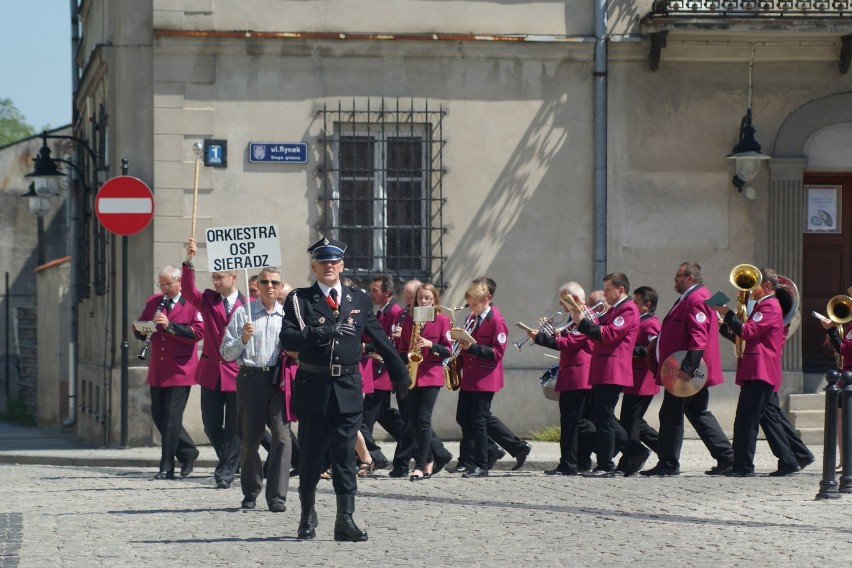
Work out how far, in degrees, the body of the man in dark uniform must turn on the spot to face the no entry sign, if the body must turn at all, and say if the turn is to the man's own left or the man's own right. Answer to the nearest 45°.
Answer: approximately 180°

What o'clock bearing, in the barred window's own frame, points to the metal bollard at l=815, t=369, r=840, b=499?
The metal bollard is roughly at 11 o'clock from the barred window.

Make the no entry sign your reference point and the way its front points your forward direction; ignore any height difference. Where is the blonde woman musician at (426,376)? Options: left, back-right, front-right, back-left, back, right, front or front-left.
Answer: front-left

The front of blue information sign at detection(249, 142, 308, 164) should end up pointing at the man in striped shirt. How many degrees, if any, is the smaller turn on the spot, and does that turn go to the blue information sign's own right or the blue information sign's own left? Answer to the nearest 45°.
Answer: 0° — it already faces them

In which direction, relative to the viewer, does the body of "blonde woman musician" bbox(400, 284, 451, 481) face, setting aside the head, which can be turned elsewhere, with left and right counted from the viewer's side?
facing the viewer and to the left of the viewer

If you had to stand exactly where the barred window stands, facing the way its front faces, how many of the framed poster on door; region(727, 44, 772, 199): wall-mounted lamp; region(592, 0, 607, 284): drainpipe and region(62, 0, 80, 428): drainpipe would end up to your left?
3

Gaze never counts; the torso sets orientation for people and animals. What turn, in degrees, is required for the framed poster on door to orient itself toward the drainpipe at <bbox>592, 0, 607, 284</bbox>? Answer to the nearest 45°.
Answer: approximately 45° to its right

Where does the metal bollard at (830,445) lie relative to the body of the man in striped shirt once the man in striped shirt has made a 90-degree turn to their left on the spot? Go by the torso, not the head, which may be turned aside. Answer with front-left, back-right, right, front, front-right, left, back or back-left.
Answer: front

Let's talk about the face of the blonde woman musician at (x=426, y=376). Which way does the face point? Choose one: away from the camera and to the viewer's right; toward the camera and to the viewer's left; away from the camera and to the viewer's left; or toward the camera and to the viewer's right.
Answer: toward the camera and to the viewer's left

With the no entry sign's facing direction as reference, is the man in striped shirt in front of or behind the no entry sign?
in front

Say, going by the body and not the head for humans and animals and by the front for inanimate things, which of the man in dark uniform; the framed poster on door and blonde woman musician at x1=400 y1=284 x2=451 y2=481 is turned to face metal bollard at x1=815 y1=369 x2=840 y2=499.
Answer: the framed poster on door

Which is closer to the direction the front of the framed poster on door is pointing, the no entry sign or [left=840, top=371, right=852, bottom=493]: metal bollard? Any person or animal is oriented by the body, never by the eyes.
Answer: the metal bollard
